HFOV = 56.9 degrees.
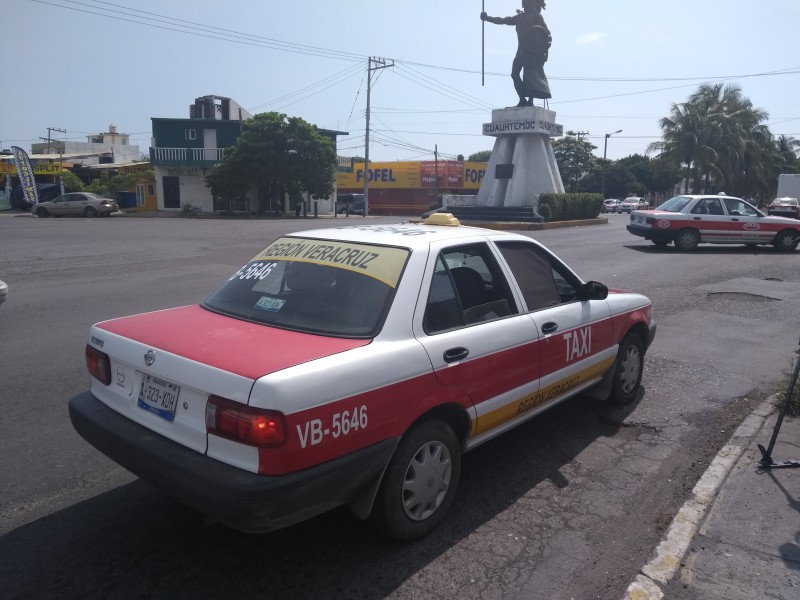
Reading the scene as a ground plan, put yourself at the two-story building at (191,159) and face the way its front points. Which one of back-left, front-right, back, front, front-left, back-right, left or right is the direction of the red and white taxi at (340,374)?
front

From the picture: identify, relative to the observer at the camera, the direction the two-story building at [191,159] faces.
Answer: facing the viewer

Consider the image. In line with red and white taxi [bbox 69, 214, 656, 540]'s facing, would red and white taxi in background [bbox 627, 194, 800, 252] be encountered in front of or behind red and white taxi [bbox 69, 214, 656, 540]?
in front

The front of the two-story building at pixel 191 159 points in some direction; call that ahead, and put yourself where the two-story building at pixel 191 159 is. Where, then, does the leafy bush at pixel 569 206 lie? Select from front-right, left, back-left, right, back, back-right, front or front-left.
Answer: front-left

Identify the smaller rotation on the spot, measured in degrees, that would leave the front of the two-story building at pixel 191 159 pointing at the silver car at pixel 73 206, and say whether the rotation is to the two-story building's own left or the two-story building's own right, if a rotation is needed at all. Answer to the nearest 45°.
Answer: approximately 45° to the two-story building's own right

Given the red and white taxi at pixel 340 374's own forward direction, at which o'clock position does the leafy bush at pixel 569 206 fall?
The leafy bush is roughly at 11 o'clock from the red and white taxi.

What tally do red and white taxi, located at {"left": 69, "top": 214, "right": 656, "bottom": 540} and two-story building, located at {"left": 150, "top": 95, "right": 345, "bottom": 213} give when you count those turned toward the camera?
1

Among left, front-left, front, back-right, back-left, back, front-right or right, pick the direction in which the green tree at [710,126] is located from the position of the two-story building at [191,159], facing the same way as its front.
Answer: left

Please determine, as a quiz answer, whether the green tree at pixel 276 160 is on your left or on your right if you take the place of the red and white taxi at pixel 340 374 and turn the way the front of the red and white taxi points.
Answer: on your left

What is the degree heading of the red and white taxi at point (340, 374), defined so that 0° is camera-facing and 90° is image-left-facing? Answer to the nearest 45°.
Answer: approximately 225°
